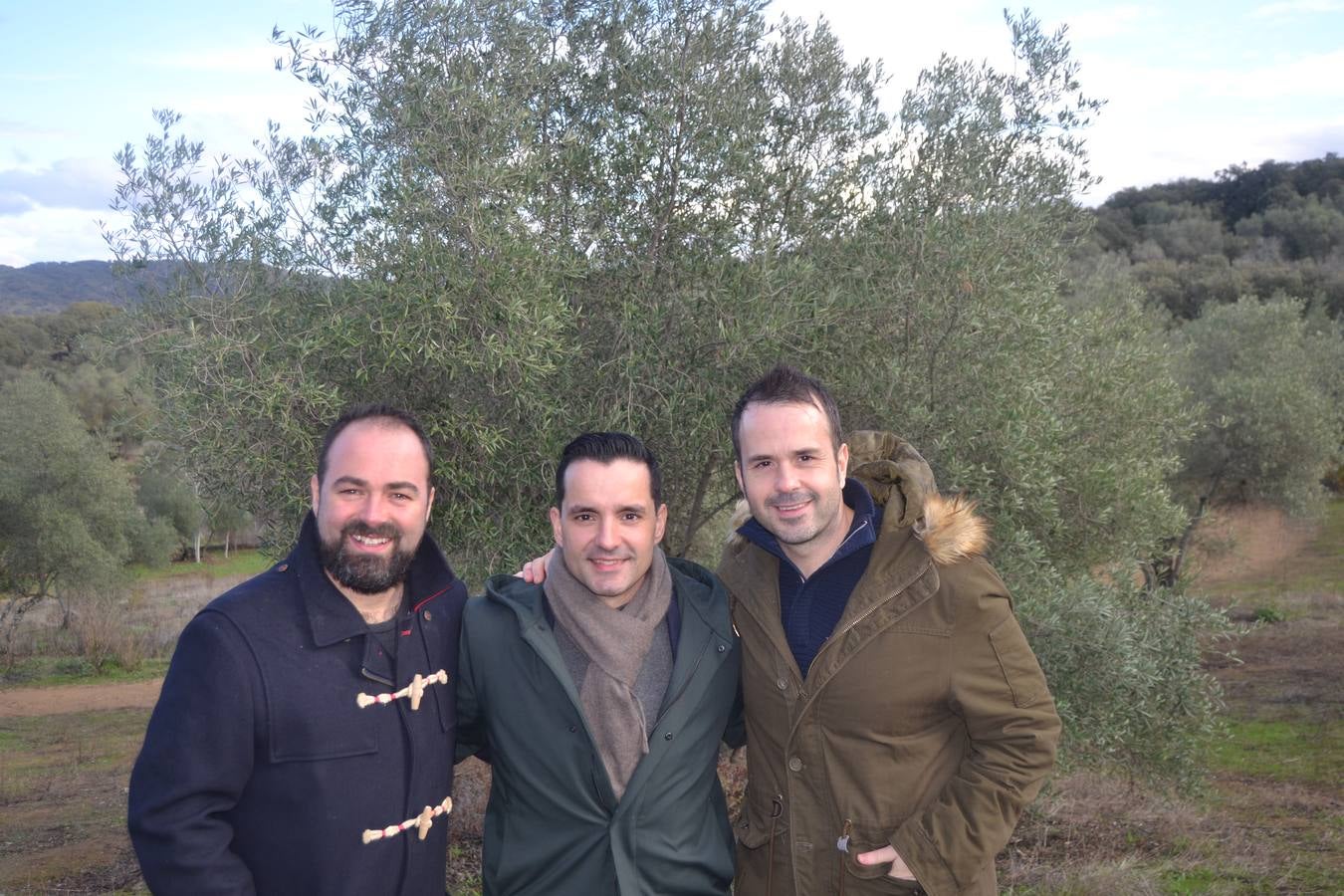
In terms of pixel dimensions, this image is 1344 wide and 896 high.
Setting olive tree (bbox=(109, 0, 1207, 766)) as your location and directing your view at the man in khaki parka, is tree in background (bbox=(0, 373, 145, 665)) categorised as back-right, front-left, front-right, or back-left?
back-right

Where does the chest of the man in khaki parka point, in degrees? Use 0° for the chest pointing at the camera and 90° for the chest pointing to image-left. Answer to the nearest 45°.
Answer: approximately 45°

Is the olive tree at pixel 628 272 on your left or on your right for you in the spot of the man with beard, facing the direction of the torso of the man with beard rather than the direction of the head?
on your left

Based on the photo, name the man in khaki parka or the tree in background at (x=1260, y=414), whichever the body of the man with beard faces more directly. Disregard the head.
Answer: the man in khaki parka

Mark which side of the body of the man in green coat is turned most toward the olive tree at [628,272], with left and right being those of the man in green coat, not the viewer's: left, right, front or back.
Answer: back

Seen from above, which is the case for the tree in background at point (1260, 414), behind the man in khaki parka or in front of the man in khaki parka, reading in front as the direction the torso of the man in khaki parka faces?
behind

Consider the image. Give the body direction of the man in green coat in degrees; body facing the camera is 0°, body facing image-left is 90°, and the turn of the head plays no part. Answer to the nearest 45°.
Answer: approximately 0°

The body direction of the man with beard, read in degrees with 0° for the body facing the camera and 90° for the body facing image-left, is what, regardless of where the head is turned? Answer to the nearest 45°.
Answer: approximately 315°
